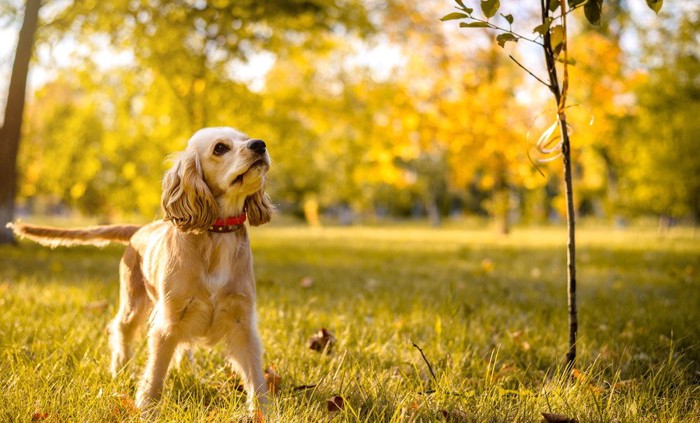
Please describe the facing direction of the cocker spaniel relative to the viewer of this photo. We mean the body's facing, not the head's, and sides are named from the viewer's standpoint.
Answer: facing the viewer and to the right of the viewer

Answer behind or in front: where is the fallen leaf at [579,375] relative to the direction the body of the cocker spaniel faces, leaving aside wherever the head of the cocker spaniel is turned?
in front

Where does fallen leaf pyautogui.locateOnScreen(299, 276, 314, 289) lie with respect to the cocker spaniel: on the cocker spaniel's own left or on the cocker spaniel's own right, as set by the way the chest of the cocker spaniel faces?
on the cocker spaniel's own left

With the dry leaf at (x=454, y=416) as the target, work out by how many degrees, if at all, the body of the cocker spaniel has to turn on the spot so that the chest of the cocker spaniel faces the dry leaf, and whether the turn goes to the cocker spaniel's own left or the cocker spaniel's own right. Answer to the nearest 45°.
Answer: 0° — it already faces it

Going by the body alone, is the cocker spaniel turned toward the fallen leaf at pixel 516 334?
no

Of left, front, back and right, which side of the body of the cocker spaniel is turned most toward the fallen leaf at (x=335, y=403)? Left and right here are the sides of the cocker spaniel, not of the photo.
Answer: front

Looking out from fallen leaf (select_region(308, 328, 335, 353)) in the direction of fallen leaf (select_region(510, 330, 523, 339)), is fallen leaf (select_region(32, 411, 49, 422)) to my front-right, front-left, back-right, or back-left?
back-right

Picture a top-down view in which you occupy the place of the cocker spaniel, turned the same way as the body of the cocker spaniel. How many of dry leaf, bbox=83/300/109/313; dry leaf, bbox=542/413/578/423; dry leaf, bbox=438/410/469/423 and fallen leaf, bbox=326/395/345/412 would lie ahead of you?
3

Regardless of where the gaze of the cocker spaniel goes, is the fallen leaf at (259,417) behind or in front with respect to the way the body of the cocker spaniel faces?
in front

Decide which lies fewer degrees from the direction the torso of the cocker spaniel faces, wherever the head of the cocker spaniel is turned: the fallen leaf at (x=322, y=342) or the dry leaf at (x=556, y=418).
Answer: the dry leaf

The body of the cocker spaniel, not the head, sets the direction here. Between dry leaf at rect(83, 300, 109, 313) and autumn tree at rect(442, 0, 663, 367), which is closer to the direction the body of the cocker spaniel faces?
the autumn tree

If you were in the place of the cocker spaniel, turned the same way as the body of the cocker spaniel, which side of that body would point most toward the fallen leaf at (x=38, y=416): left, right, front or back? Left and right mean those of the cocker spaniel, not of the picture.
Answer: right

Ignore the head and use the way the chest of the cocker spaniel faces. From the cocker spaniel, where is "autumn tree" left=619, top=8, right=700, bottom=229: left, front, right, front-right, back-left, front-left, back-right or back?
left

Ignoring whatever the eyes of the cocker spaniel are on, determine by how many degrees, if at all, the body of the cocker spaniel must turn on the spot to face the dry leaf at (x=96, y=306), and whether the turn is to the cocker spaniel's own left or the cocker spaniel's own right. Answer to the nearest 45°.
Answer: approximately 135° to the cocker spaniel's own left
